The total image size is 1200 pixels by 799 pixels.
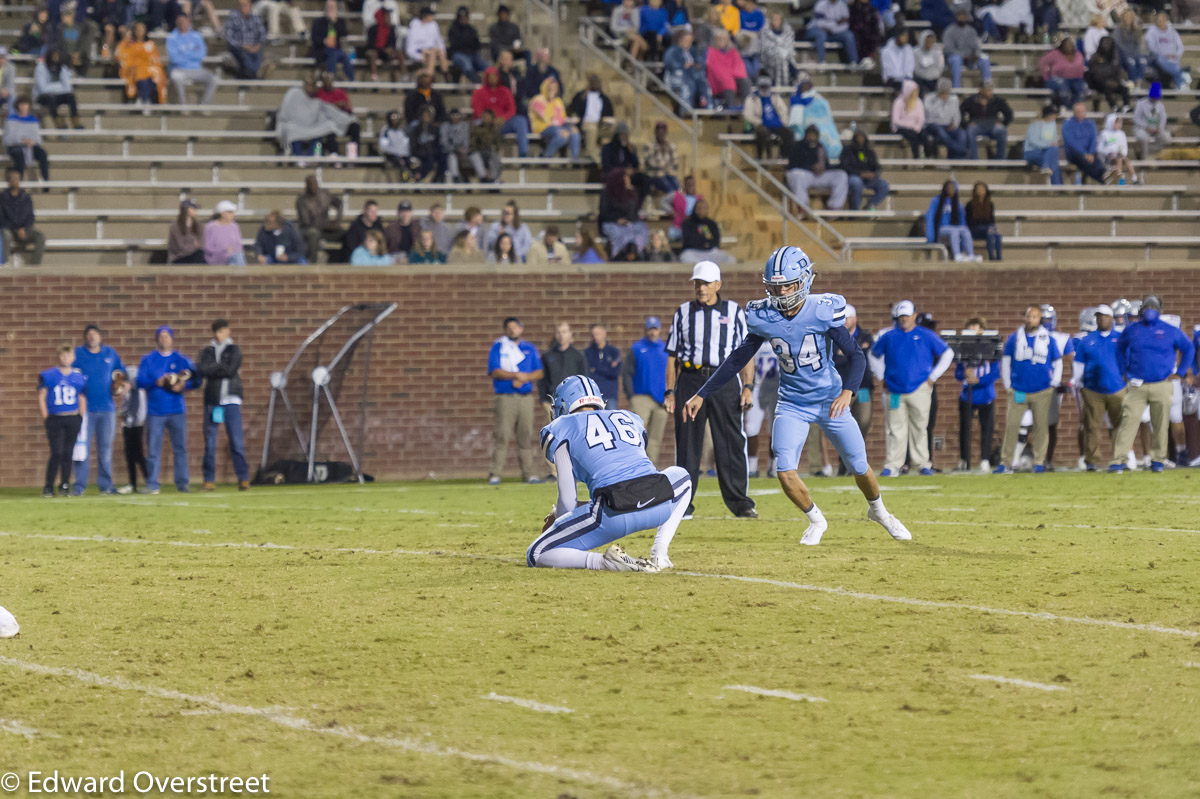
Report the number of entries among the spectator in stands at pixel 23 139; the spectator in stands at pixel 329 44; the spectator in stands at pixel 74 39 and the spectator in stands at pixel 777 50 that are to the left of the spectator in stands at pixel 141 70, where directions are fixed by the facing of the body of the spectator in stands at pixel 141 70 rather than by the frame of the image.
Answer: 2

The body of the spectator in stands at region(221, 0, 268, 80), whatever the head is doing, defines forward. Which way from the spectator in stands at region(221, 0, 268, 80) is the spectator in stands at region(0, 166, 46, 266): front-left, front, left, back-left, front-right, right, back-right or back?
front-right

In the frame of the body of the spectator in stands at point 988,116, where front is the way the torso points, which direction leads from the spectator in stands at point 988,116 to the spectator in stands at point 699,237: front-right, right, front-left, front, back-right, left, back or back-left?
front-right

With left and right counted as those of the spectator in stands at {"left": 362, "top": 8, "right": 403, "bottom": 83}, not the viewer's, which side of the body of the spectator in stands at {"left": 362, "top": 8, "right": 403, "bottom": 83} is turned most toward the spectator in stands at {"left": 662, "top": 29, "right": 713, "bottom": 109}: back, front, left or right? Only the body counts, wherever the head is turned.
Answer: left

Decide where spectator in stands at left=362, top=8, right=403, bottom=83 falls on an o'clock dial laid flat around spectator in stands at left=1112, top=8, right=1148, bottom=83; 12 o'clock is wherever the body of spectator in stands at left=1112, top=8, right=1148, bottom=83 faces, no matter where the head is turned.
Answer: spectator in stands at left=362, top=8, right=403, bottom=83 is roughly at 2 o'clock from spectator in stands at left=1112, top=8, right=1148, bottom=83.

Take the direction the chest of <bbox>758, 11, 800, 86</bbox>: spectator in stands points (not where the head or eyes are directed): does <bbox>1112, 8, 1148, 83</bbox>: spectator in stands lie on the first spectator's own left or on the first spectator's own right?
on the first spectator's own left

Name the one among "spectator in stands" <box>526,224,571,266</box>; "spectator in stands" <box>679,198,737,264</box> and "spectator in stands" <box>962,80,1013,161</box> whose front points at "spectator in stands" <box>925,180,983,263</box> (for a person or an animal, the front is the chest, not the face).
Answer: "spectator in stands" <box>962,80,1013,161</box>

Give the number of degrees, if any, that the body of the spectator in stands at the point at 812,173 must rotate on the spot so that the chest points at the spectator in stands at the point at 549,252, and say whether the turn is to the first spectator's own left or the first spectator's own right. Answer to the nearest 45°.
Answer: approximately 45° to the first spectator's own right

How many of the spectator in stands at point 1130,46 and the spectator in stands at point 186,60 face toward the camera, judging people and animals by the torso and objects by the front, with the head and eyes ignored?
2

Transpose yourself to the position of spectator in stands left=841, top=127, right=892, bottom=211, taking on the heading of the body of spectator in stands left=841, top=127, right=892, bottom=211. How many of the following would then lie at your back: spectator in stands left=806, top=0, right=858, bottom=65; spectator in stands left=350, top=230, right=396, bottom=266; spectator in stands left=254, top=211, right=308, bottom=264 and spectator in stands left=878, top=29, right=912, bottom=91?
2

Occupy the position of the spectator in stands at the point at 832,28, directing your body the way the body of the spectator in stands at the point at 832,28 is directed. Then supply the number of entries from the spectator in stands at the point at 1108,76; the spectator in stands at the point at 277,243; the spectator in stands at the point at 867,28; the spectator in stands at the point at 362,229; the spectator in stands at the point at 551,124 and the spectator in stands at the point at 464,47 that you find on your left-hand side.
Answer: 2

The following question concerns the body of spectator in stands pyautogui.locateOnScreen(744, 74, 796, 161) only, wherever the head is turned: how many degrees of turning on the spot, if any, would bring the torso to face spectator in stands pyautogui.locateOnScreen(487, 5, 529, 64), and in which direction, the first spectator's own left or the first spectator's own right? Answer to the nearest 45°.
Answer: approximately 90° to the first spectator's own right
